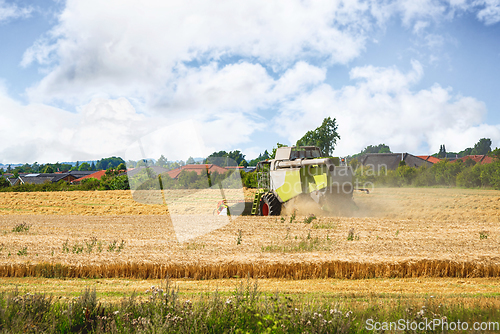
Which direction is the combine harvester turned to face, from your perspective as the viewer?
facing away from the viewer and to the left of the viewer

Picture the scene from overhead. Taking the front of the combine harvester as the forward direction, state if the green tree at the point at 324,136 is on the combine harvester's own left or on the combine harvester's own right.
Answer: on the combine harvester's own right

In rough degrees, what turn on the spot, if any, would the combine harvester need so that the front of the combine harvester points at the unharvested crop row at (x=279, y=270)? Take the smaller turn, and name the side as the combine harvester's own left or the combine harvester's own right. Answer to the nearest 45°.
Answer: approximately 135° to the combine harvester's own left
